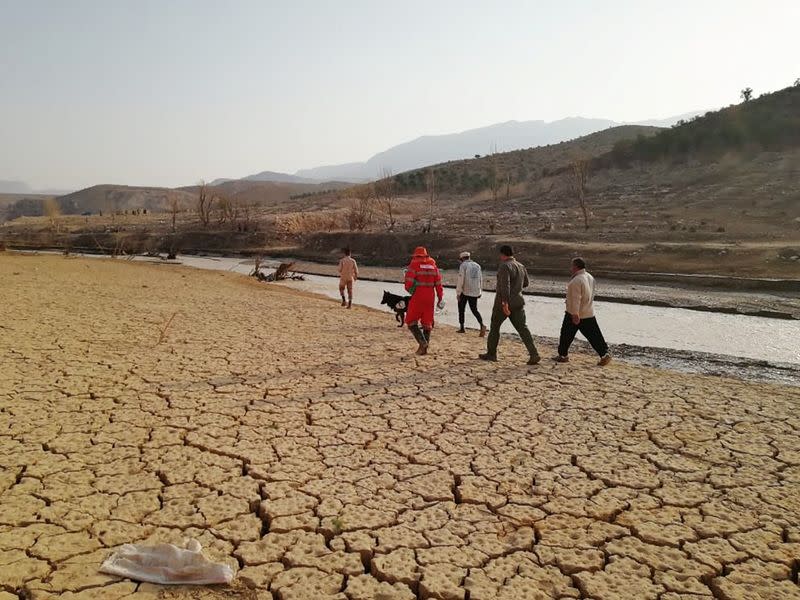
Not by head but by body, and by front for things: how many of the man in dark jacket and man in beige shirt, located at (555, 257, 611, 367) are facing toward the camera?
0

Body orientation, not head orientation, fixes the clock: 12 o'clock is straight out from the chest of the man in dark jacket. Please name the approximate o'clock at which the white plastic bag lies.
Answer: The white plastic bag is roughly at 8 o'clock from the man in dark jacket.

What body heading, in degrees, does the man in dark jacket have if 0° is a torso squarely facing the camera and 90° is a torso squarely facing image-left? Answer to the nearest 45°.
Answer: approximately 135°

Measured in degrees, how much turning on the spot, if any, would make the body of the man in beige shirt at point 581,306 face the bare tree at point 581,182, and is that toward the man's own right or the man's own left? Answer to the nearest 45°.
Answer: approximately 90° to the man's own right

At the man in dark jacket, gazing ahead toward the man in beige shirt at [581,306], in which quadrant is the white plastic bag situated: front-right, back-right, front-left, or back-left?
back-right

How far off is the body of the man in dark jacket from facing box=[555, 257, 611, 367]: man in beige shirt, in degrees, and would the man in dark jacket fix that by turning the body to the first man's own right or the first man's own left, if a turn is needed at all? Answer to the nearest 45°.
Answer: approximately 135° to the first man's own right

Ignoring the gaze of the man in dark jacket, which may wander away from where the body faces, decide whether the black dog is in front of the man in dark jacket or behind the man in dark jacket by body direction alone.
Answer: in front

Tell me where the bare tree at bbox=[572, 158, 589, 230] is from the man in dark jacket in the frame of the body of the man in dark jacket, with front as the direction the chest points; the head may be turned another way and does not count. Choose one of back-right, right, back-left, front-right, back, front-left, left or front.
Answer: front-right

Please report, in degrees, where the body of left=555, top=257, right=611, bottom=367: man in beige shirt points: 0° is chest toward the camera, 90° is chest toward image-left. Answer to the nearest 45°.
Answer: approximately 90°

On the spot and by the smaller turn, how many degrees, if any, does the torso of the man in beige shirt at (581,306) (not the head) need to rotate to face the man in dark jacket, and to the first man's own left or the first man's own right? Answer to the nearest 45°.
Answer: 0° — they already face them

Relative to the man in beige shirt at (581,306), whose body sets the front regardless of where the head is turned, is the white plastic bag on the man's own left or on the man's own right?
on the man's own left

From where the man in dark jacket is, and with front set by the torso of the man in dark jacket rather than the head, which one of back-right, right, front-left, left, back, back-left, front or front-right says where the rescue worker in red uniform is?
front-left
